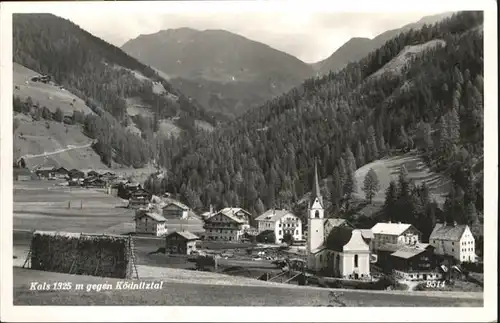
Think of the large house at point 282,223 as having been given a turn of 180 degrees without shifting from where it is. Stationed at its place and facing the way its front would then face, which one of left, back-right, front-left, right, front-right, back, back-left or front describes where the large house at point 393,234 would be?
back-right

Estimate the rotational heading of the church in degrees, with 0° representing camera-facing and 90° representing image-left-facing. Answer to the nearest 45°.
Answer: approximately 315°

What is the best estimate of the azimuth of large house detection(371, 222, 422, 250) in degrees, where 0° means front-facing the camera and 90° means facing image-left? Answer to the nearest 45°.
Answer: approximately 315°

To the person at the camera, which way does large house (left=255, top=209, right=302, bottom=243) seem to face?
facing the viewer and to the right of the viewer

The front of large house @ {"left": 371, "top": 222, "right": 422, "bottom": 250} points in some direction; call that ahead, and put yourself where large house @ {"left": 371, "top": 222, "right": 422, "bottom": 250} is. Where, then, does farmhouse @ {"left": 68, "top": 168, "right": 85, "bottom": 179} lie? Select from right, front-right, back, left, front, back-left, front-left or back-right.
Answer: back-right
